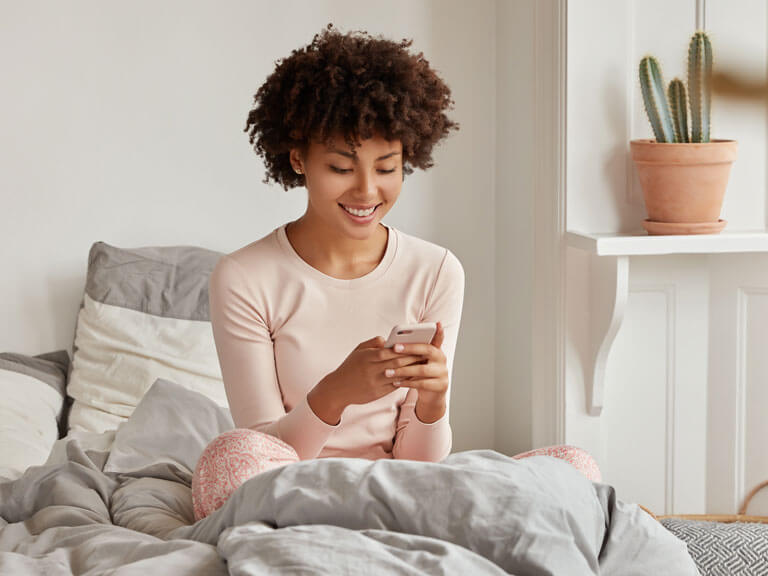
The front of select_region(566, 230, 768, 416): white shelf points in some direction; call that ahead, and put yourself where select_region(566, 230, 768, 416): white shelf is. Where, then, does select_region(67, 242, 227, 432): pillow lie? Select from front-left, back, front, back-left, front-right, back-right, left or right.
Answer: right

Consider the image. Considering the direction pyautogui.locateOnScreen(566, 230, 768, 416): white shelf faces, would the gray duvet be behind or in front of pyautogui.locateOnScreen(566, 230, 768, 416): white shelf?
in front

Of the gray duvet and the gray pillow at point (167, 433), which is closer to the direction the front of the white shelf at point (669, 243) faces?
the gray duvet

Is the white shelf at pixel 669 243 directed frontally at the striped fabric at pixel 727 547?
yes

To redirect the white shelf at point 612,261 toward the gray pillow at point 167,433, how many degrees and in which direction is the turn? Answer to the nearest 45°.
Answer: approximately 45° to its right

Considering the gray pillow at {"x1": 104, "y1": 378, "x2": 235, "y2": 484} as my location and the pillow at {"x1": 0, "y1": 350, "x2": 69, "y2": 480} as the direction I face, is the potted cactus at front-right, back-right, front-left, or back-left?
back-right

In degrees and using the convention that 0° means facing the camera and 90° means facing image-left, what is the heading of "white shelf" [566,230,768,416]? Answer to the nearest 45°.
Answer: approximately 0°

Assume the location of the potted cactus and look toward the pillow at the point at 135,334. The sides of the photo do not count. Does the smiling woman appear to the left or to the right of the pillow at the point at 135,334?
left

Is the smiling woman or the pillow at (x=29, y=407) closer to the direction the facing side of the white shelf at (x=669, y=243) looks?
the smiling woman

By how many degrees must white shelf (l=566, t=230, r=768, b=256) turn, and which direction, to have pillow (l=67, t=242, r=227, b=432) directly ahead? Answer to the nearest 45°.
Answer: approximately 90° to its right
